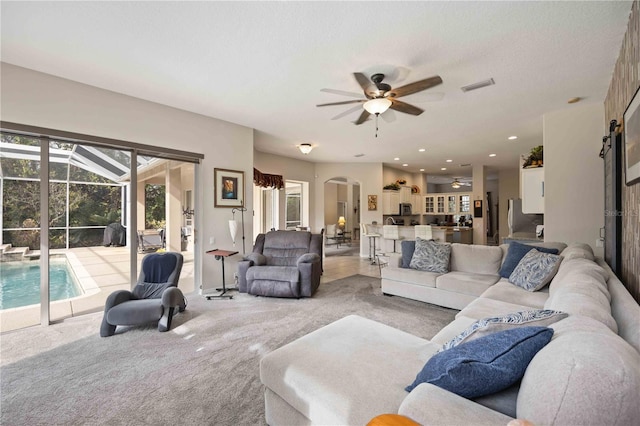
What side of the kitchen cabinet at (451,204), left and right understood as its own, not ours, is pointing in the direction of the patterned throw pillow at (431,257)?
front

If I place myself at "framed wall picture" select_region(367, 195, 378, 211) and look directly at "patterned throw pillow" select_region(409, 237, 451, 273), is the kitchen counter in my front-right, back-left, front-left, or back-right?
front-left

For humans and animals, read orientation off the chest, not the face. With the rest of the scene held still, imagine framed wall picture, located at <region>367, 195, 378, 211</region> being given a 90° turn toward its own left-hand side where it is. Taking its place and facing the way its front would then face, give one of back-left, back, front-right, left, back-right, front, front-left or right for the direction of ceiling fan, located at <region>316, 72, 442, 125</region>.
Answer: right

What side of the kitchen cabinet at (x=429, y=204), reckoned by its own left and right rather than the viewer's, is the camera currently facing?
front

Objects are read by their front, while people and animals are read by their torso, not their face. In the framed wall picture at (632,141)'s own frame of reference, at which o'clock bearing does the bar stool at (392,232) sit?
The bar stool is roughly at 1 o'clock from the framed wall picture.

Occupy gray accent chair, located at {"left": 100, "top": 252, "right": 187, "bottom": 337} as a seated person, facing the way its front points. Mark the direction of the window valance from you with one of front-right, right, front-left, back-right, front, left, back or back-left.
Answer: back

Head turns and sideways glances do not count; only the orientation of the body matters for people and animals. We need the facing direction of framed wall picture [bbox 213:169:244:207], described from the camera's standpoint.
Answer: facing the viewer and to the right of the viewer

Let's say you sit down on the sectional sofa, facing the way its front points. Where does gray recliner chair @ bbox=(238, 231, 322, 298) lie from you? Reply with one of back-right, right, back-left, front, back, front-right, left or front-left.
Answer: front-right

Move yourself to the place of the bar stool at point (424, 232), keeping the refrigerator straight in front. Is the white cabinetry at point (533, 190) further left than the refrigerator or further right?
right

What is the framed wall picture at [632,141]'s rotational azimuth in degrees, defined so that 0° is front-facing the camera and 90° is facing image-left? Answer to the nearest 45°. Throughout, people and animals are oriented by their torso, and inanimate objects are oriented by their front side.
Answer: approximately 90°

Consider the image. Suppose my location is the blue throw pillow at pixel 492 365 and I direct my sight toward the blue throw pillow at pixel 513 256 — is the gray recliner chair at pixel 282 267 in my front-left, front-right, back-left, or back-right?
front-left

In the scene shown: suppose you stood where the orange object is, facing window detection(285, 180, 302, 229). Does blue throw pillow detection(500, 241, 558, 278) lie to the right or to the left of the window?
right

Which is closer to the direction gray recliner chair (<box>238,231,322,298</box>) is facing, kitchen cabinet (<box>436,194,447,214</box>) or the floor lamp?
the floor lamp

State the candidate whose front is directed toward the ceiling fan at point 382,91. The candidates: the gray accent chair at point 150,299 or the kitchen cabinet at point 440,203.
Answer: the kitchen cabinet

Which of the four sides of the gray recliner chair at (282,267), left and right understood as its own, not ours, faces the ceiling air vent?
left

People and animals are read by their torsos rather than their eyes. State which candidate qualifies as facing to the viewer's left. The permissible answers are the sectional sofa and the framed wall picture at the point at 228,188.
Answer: the sectional sofa

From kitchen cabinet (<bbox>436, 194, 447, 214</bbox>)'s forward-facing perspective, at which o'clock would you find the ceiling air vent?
The ceiling air vent is roughly at 12 o'clock from the kitchen cabinet.

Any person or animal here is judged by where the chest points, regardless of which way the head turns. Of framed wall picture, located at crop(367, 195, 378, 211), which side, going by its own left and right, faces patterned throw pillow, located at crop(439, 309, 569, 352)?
front

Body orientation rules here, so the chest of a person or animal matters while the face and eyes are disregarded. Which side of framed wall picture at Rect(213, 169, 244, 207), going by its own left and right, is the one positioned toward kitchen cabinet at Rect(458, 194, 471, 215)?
left
